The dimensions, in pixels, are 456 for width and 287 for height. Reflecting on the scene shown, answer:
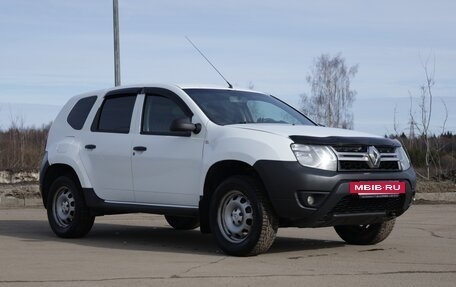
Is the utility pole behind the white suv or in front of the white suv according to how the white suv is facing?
behind

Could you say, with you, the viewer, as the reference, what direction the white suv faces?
facing the viewer and to the right of the viewer
